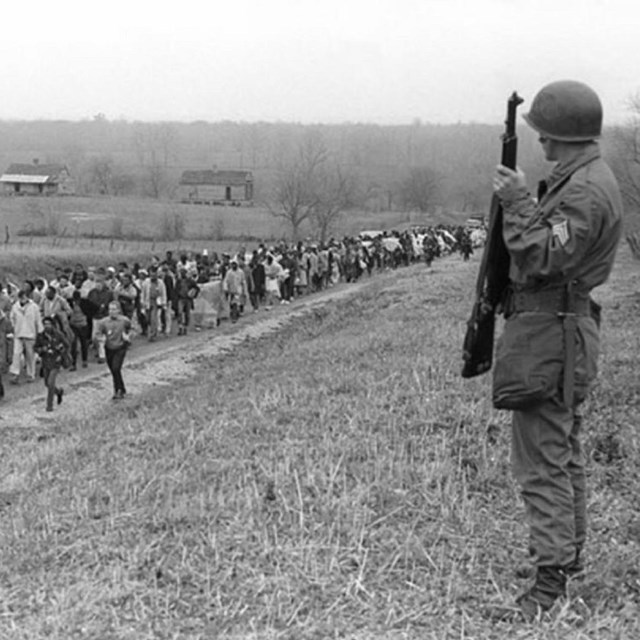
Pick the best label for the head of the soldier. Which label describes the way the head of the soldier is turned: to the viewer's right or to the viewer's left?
to the viewer's left

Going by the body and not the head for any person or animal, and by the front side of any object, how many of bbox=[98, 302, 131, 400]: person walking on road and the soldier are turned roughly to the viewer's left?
1

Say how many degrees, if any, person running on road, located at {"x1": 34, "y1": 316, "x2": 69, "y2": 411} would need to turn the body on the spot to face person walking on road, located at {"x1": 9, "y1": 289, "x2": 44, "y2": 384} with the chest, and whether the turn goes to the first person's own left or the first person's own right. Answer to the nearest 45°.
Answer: approximately 135° to the first person's own right

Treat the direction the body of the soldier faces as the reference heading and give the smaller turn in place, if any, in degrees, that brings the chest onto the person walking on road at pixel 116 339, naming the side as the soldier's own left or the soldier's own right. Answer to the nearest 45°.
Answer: approximately 45° to the soldier's own right

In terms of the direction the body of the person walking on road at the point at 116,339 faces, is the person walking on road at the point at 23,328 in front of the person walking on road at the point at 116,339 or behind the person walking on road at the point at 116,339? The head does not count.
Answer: behind

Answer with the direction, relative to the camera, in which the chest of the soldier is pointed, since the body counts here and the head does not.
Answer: to the viewer's left

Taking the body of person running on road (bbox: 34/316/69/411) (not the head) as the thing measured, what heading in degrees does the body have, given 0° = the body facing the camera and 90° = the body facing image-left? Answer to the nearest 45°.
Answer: approximately 45°
